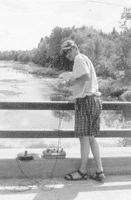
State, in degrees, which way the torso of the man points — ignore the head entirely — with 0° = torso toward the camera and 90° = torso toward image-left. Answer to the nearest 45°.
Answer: approximately 90°
